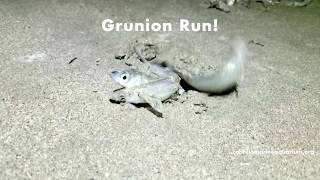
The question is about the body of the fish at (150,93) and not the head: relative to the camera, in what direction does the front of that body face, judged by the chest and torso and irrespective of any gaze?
to the viewer's left

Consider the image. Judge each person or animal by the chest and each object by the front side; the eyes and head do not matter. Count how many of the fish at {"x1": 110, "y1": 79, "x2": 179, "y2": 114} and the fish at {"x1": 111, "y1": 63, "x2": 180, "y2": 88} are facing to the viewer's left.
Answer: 2

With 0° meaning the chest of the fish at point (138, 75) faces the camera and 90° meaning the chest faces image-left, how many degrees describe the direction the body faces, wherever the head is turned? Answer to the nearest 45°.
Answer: approximately 90°
